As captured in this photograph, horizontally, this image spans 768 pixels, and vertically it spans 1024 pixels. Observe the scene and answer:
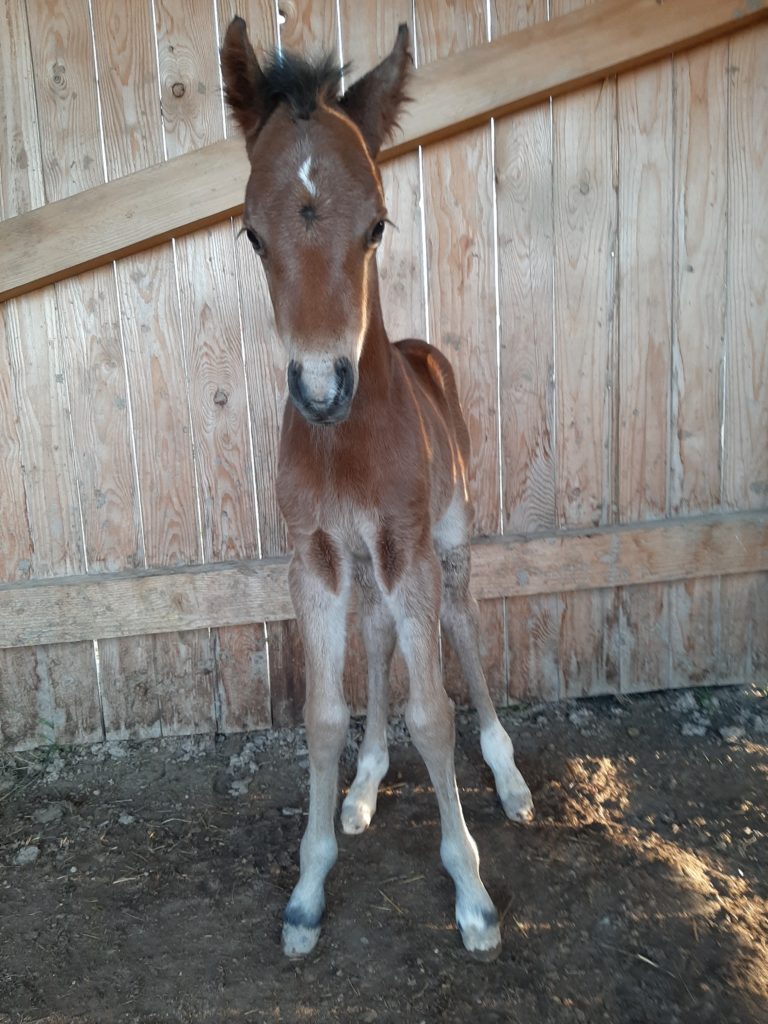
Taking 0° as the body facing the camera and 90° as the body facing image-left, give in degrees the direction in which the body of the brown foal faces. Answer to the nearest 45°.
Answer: approximately 0°

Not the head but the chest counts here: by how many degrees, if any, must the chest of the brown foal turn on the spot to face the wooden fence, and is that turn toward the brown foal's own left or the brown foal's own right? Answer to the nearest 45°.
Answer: approximately 180°
